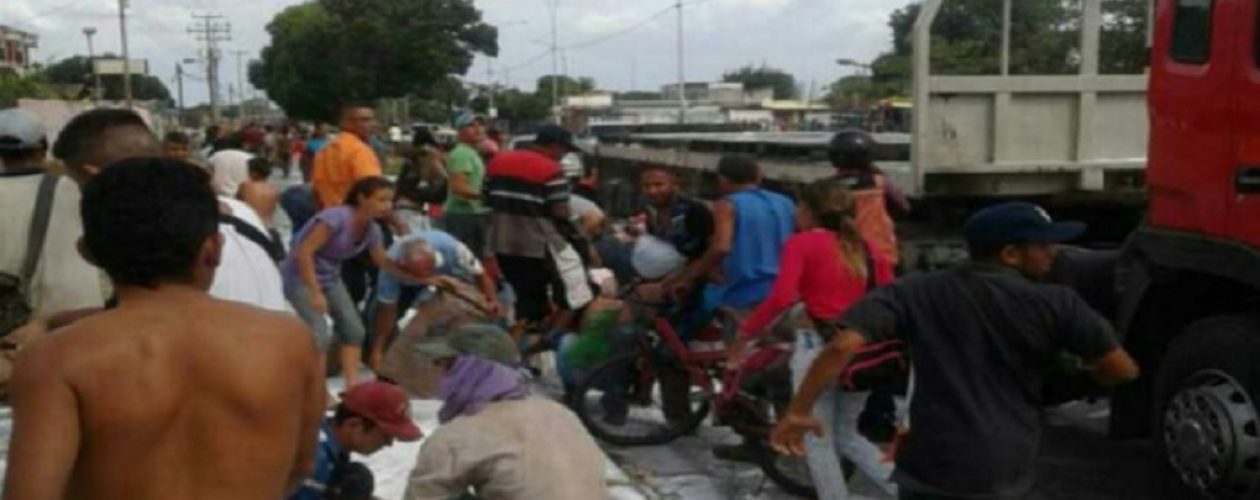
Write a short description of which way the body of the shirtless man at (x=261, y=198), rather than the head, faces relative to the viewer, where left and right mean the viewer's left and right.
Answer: facing away from the viewer

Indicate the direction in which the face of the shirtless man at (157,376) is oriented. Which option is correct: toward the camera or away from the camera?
away from the camera

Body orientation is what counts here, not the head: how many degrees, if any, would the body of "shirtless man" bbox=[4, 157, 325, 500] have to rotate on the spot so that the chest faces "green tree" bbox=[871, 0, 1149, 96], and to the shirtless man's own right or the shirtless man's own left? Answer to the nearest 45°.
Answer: approximately 45° to the shirtless man's own right

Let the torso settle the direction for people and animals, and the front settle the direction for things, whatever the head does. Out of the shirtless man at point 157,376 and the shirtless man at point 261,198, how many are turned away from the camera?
2

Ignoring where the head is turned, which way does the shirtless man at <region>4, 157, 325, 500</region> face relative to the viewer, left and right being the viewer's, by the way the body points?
facing away from the viewer

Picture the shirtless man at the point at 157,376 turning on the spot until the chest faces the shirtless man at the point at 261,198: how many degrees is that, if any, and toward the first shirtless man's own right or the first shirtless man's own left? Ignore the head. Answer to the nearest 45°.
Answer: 0° — they already face them

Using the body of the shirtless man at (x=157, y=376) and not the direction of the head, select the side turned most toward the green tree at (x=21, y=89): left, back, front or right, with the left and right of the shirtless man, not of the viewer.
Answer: front
